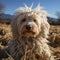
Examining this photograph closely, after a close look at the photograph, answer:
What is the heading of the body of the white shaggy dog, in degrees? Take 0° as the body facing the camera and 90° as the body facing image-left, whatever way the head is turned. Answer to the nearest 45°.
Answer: approximately 0°
